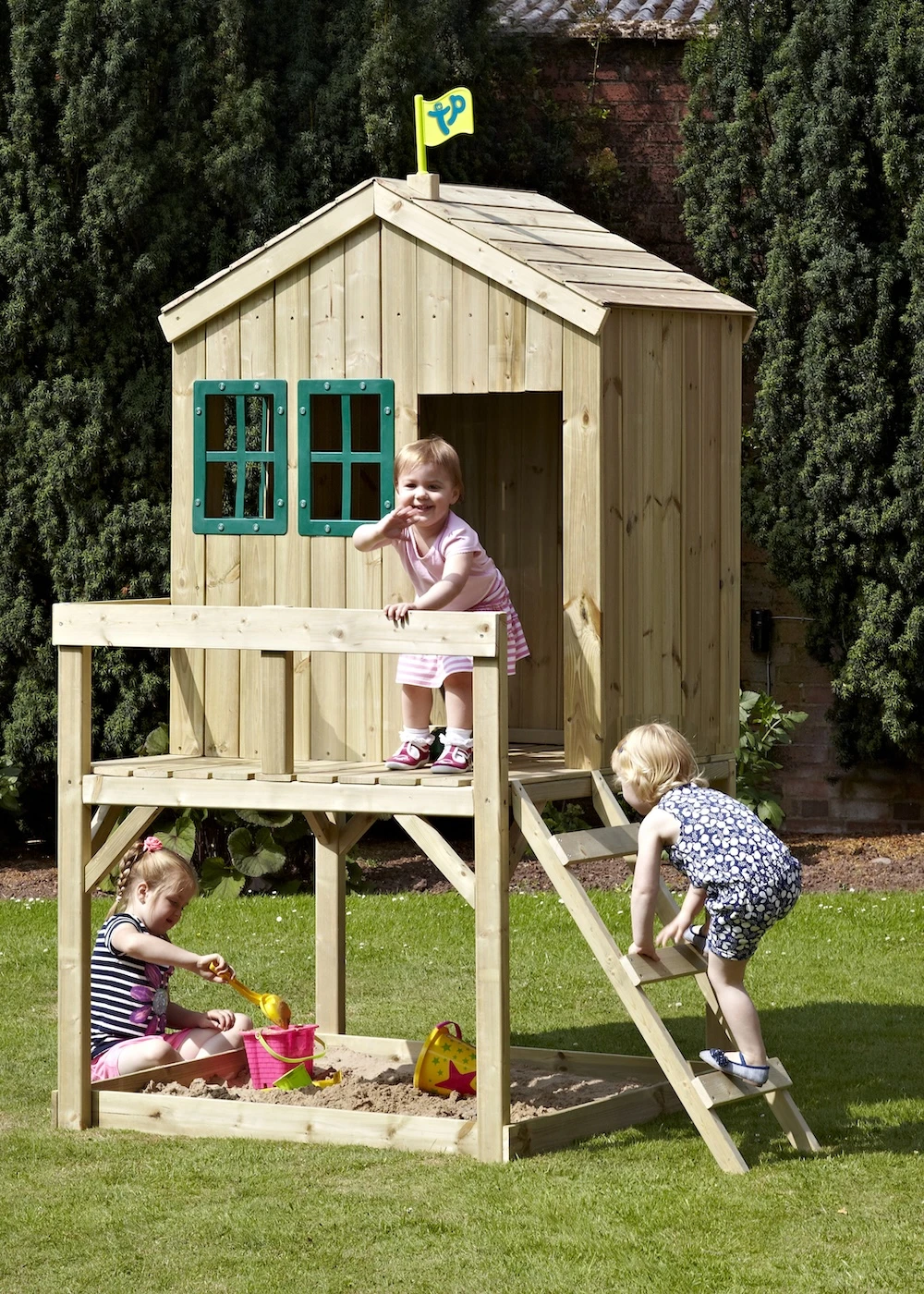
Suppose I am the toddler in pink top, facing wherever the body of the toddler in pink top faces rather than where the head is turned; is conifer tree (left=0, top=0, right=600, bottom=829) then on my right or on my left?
on my right

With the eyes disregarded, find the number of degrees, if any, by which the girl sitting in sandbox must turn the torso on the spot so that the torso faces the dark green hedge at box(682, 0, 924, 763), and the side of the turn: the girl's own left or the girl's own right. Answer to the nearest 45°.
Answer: approximately 90° to the girl's own left

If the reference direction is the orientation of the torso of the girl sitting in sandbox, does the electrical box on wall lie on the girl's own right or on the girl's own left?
on the girl's own left

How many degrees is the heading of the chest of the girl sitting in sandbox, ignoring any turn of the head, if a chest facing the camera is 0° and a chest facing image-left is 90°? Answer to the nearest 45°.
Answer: approximately 315°

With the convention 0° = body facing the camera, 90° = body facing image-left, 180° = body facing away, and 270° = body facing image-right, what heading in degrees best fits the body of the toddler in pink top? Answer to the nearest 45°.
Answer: approximately 45°

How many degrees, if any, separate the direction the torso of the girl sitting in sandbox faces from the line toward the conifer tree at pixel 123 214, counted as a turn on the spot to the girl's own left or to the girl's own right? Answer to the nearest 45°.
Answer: approximately 135° to the girl's own left

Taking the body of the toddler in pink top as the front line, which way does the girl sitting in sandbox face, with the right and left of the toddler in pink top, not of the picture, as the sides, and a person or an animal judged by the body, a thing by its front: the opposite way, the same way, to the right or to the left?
to the left
